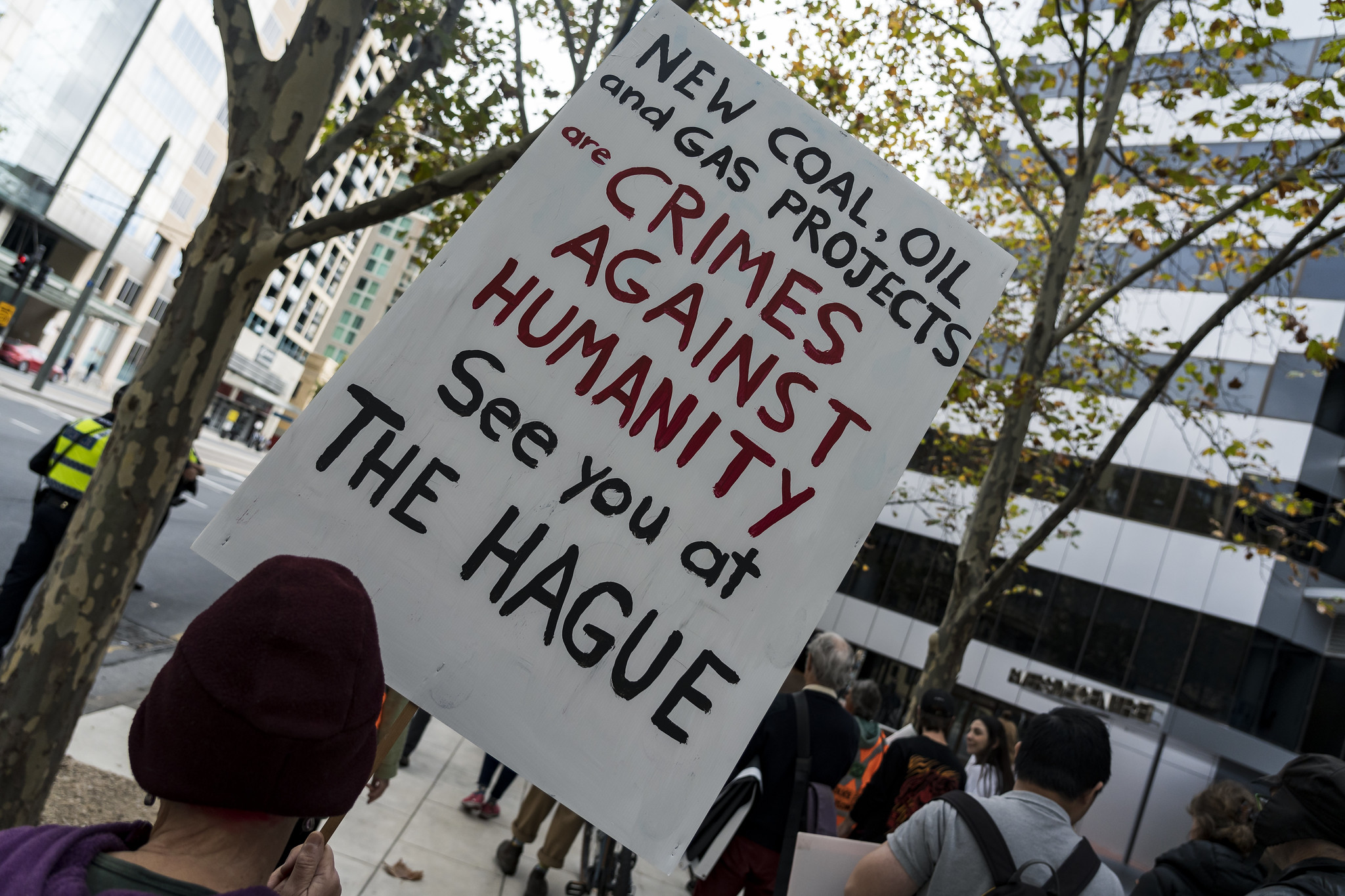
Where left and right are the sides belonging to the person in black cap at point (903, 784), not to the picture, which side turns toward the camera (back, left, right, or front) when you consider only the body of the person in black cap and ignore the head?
back

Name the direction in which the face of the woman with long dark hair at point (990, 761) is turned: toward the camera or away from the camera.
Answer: toward the camera

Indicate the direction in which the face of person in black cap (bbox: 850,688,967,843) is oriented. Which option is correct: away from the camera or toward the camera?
away from the camera

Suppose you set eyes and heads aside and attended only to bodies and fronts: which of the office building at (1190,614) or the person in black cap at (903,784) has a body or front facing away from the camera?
the person in black cap

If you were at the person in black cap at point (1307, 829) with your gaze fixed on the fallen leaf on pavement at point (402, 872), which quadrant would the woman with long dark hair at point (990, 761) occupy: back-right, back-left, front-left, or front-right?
front-right

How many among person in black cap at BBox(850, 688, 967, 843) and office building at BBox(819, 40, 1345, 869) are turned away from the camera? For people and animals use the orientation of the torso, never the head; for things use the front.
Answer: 1

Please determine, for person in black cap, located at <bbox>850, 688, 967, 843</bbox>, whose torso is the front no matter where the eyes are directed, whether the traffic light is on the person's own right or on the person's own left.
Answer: on the person's own left

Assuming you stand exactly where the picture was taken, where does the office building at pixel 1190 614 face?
facing the viewer and to the left of the viewer

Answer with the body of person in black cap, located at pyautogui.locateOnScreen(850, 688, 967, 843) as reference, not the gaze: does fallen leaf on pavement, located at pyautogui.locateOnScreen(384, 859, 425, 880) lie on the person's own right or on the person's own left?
on the person's own left

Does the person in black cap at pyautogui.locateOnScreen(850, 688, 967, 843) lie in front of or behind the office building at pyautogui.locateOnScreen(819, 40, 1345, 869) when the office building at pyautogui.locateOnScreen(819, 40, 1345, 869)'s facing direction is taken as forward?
in front

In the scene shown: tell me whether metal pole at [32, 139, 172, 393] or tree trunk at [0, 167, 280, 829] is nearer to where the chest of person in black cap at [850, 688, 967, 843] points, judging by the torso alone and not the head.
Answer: the metal pole

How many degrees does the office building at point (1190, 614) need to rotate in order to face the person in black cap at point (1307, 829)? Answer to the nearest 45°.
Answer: approximately 45° to its left

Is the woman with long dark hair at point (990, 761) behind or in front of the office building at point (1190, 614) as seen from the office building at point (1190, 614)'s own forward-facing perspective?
in front
